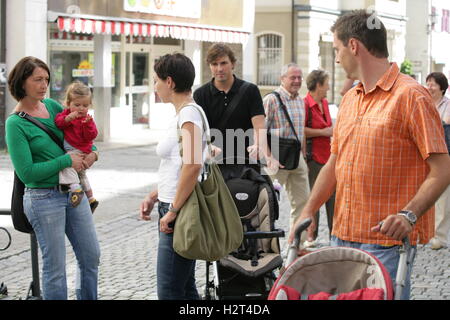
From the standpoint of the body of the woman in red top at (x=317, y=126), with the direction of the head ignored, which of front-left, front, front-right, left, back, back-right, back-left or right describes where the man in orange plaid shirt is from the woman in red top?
front-right

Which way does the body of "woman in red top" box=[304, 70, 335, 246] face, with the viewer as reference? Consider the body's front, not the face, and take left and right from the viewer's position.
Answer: facing the viewer and to the right of the viewer

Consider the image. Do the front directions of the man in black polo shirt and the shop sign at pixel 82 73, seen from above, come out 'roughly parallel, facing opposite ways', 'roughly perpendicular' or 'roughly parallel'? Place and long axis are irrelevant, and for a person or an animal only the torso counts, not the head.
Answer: roughly parallel

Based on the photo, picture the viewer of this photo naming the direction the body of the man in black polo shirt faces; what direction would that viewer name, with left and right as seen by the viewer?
facing the viewer

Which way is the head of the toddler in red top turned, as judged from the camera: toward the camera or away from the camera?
toward the camera

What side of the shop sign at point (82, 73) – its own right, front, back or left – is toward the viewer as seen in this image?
front

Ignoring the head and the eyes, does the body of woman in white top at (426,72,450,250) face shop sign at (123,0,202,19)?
no

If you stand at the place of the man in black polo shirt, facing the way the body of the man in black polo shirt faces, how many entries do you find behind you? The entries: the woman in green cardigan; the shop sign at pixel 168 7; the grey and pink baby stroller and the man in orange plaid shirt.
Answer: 1

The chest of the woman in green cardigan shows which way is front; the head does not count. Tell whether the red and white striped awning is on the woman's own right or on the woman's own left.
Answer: on the woman's own left

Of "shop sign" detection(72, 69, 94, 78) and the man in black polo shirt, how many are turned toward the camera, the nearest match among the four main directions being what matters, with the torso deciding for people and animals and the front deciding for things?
2

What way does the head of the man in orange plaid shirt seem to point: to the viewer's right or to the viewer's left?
to the viewer's left

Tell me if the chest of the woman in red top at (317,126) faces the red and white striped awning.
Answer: no

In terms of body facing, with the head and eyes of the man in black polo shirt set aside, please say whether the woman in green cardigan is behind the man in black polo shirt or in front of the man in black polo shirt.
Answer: in front

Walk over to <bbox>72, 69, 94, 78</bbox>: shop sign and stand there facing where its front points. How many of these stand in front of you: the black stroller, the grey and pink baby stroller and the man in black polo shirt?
3

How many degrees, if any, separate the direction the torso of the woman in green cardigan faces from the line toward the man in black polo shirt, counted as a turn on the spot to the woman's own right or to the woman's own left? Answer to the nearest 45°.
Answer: approximately 90° to the woman's own left
